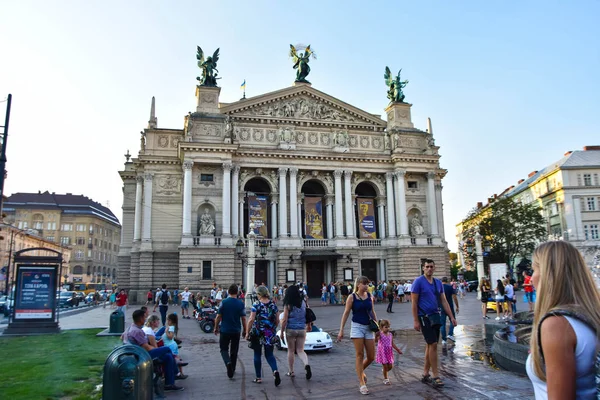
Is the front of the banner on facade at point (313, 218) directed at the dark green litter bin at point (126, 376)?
yes

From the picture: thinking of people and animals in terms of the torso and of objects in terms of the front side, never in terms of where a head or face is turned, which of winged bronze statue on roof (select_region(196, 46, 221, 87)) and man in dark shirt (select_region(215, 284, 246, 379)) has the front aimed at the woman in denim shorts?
the winged bronze statue on roof

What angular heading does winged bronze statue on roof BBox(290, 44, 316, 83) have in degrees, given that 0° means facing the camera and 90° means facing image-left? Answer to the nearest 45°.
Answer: approximately 0°

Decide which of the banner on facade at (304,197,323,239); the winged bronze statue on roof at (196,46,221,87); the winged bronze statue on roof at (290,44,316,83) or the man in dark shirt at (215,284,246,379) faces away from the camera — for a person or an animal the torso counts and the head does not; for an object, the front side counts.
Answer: the man in dark shirt

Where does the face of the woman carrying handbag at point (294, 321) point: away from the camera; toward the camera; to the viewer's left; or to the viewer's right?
away from the camera

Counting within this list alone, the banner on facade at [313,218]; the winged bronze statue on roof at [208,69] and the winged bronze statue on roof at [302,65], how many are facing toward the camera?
3

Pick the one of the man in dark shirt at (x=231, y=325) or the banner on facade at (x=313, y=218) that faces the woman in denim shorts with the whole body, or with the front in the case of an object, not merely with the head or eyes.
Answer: the banner on facade

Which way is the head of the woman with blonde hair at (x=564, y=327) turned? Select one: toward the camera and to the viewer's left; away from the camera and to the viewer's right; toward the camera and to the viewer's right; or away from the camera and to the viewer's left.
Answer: away from the camera and to the viewer's left

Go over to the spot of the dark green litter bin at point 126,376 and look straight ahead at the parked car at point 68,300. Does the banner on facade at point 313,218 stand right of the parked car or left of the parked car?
right

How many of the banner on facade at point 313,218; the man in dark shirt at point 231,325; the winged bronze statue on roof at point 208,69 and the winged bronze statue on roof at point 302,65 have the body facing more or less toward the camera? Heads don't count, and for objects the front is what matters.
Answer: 3

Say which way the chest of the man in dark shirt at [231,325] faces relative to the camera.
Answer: away from the camera
